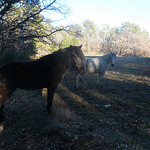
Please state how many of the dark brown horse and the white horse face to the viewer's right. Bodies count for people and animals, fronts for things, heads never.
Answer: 2

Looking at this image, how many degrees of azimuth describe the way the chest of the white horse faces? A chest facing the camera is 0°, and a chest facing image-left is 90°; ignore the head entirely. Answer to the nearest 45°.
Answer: approximately 270°

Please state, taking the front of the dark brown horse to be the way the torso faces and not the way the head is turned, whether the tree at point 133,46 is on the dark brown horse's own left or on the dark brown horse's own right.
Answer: on the dark brown horse's own left

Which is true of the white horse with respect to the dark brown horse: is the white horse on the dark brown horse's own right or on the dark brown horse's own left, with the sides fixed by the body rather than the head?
on the dark brown horse's own left

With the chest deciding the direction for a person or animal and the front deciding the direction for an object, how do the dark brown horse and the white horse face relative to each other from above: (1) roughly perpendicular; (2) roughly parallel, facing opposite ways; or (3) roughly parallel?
roughly parallel

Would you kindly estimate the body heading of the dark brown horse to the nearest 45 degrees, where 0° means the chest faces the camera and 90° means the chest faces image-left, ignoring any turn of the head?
approximately 270°

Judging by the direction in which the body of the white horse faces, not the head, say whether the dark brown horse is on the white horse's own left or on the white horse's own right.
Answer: on the white horse's own right
